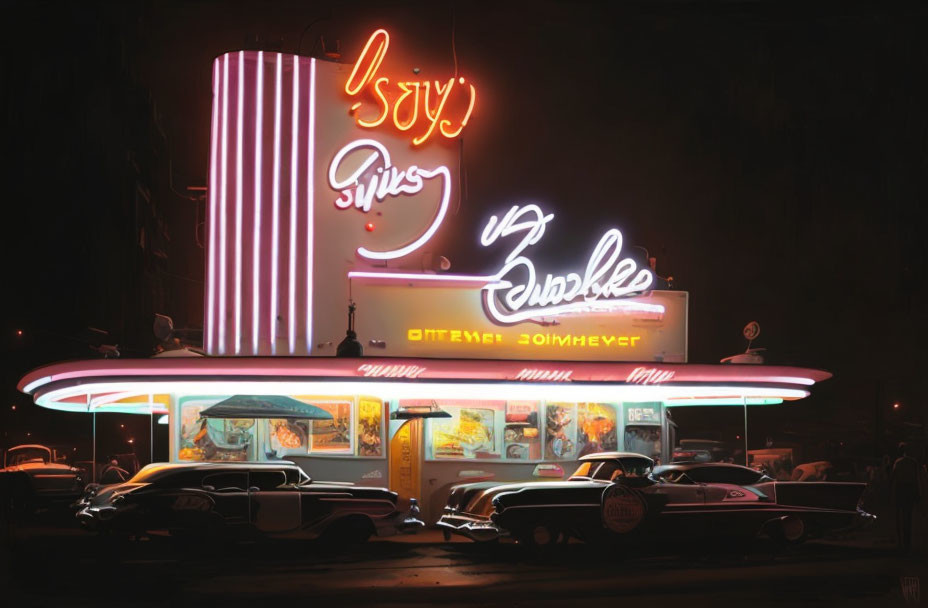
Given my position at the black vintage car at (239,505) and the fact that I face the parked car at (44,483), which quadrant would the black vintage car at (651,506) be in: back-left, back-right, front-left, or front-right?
back-right

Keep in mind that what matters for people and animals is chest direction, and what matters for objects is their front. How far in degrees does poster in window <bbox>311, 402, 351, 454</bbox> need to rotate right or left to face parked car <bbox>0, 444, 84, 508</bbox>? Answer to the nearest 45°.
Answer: approximately 135° to its right

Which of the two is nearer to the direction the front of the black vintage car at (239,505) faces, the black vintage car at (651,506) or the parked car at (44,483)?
the black vintage car

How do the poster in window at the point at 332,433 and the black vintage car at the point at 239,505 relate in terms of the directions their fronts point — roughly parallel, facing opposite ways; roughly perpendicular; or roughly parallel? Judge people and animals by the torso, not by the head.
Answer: roughly perpendicular

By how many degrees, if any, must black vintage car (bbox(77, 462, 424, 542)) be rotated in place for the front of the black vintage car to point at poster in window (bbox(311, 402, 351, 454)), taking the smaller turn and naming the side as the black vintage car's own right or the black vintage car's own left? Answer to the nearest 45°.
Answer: approximately 90° to the black vintage car's own left

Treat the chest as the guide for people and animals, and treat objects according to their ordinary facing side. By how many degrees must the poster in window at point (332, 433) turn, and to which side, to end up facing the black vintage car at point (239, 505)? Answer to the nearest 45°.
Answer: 0° — it already faces it

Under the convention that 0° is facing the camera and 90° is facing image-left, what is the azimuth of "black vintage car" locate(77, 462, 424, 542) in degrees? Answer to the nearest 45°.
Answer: approximately 270°

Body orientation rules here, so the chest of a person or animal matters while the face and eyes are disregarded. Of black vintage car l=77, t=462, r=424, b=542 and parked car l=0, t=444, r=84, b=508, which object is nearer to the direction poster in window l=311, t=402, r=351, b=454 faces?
the black vintage car

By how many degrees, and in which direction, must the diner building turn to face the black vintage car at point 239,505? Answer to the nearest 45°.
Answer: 0° — it already faces it

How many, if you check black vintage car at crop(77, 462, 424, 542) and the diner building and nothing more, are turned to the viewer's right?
1

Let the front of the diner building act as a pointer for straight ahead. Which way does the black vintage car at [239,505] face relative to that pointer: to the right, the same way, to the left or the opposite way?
to the left

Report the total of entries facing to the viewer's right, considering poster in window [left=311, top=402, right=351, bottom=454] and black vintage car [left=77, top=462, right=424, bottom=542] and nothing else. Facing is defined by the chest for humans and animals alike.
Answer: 1
